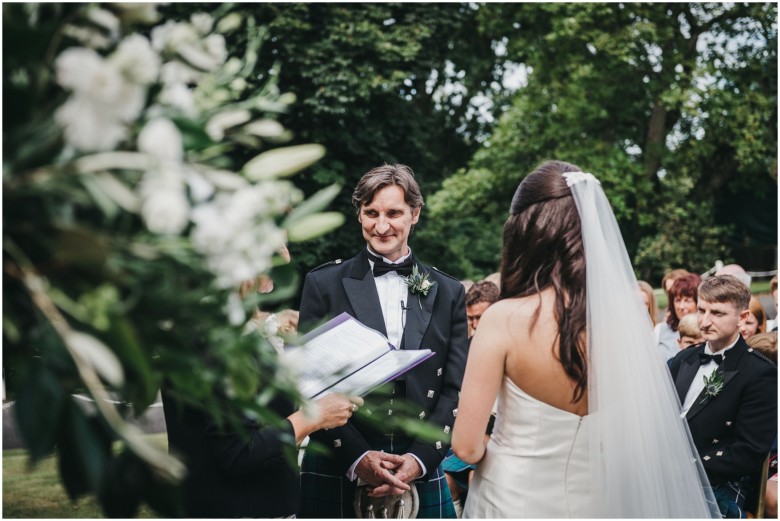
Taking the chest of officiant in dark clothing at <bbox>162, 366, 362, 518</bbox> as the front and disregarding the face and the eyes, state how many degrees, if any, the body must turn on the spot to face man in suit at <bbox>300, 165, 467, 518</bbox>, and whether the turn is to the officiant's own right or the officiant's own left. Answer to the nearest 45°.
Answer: approximately 45° to the officiant's own left

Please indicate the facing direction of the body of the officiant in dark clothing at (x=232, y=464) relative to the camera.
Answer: to the viewer's right

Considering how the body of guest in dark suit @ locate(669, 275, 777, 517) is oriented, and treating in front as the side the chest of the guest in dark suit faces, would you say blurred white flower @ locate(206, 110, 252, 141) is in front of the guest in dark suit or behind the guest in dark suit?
in front

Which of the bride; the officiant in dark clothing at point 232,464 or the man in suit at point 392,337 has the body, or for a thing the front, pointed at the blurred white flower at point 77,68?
the man in suit

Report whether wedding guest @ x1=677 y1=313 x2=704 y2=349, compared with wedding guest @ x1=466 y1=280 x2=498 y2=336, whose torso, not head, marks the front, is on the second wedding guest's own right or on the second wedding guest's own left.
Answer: on the second wedding guest's own left

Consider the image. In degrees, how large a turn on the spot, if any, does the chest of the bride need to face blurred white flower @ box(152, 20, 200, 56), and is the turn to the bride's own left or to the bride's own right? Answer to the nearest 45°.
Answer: approximately 135° to the bride's own left

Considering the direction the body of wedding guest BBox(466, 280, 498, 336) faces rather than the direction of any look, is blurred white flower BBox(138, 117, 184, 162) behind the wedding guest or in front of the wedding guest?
in front

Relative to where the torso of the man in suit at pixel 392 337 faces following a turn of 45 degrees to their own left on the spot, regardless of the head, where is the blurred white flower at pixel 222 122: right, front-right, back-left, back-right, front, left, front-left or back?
front-right

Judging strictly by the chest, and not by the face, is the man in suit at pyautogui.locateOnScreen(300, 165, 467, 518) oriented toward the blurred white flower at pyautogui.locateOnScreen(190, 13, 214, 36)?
yes

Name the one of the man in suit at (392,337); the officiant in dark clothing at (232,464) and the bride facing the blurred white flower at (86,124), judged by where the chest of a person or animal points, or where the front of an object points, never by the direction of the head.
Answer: the man in suit

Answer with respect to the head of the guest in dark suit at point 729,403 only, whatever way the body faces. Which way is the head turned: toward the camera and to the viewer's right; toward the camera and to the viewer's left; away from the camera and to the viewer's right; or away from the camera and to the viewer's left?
toward the camera and to the viewer's left

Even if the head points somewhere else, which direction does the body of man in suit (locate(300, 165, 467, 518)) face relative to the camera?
toward the camera

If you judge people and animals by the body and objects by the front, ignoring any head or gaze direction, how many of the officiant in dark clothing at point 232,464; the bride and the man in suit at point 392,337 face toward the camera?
1
